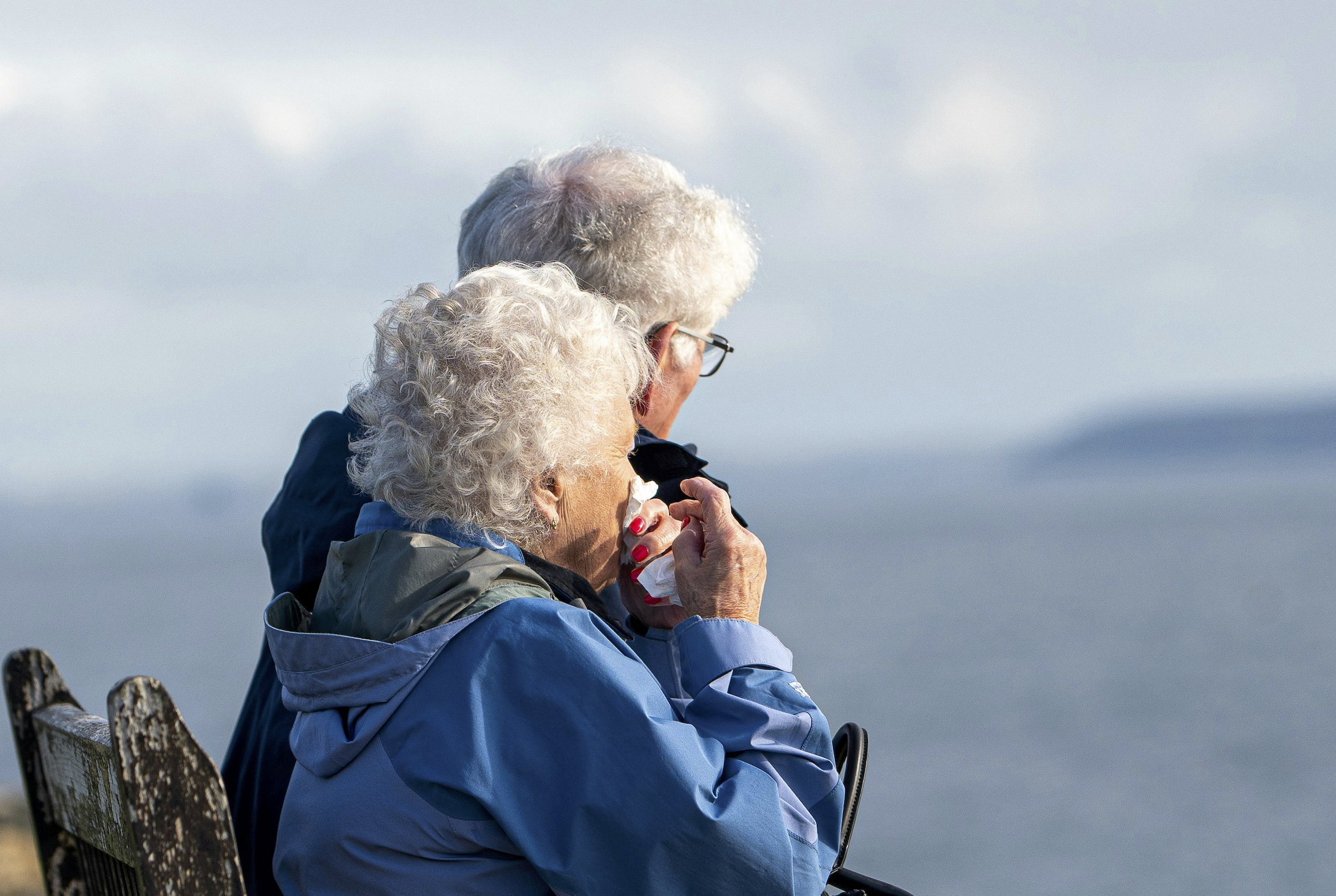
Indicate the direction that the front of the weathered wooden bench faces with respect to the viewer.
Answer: facing away from the viewer and to the right of the viewer

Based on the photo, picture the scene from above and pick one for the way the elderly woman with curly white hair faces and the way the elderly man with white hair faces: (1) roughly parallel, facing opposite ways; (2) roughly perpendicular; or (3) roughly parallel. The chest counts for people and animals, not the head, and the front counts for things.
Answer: roughly parallel

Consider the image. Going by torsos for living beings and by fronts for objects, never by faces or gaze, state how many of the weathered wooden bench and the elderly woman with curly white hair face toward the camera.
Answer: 0

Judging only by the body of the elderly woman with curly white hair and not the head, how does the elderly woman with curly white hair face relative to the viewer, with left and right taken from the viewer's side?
facing away from the viewer and to the right of the viewer

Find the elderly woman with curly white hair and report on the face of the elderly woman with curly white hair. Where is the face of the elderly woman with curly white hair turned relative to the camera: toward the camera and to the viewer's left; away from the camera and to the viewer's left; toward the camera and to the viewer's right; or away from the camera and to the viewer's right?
away from the camera and to the viewer's right

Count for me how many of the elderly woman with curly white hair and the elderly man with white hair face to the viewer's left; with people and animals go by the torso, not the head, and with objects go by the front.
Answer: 0

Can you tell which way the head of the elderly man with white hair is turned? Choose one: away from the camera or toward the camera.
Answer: away from the camera

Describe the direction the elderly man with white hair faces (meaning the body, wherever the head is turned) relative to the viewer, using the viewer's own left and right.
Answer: facing away from the viewer and to the right of the viewer
